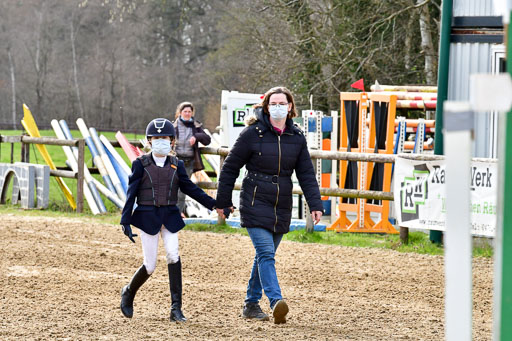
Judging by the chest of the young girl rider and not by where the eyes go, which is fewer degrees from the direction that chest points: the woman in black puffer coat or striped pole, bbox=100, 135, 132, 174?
the woman in black puffer coat

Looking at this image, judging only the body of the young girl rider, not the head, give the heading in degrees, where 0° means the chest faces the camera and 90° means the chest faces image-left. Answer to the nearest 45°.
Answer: approximately 0°

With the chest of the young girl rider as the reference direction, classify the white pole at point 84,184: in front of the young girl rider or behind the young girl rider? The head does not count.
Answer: behind

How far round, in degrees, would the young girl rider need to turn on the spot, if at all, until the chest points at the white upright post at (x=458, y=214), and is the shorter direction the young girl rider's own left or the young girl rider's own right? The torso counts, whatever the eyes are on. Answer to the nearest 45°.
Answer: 0° — they already face it

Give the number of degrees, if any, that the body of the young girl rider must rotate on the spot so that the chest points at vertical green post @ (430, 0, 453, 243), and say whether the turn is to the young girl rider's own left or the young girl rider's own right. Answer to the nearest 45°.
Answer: approximately 135° to the young girl rider's own left

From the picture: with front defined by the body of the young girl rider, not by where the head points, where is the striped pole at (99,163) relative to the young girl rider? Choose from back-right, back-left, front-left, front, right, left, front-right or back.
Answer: back

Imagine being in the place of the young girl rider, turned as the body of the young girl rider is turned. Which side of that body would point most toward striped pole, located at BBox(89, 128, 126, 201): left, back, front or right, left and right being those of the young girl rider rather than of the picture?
back

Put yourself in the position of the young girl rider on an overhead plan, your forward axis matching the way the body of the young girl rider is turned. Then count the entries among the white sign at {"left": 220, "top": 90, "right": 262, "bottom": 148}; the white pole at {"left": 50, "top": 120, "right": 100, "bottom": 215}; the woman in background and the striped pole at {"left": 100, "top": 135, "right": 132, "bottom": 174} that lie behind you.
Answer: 4

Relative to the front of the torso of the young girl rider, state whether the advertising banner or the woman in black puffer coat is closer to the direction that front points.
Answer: the woman in black puffer coat

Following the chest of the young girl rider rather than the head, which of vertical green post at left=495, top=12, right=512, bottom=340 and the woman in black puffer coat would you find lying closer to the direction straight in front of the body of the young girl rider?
the vertical green post

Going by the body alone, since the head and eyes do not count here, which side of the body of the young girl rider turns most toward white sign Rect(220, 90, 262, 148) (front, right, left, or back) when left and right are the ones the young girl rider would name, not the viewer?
back

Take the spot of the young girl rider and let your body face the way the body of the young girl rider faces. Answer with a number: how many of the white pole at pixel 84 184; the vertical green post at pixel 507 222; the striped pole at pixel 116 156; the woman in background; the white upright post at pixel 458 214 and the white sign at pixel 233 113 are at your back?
4

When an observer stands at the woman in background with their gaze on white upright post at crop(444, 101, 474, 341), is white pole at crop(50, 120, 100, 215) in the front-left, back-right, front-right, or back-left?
back-right
